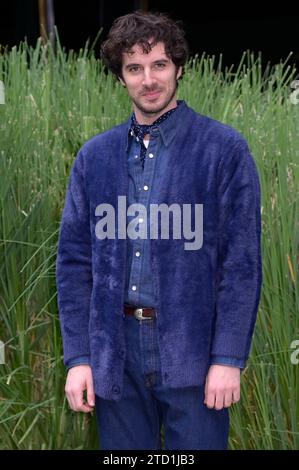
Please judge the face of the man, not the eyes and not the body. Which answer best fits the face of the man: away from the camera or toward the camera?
toward the camera

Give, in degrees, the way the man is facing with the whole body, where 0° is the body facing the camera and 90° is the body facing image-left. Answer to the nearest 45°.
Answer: approximately 0°
